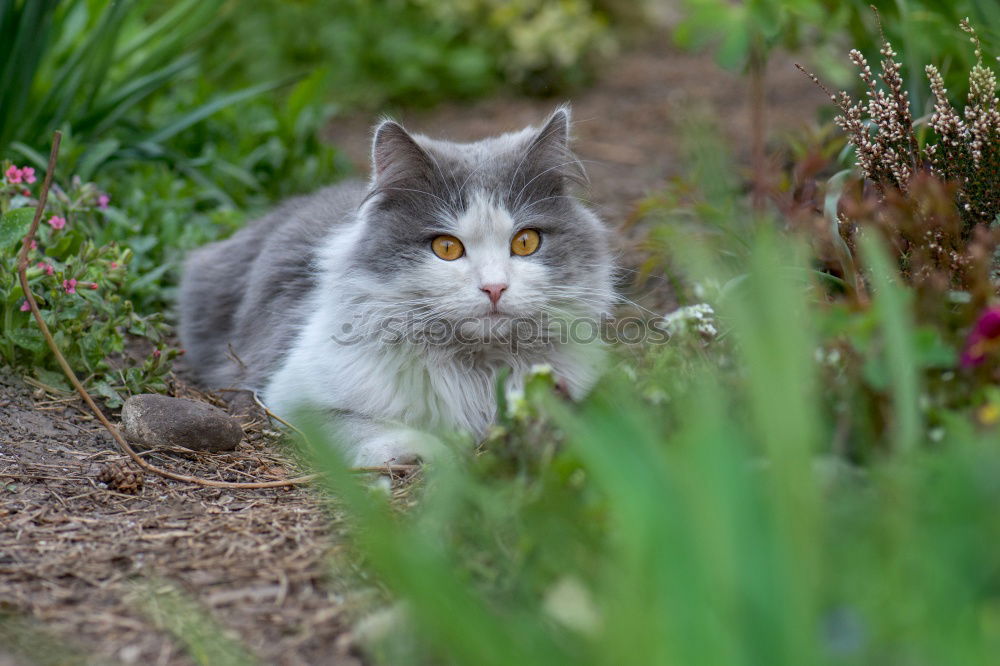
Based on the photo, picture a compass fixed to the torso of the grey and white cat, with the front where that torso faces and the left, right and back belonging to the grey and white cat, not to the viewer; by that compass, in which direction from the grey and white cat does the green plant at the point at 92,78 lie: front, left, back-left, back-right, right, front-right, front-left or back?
back

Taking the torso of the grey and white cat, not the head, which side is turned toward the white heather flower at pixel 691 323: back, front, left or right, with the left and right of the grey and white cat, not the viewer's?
front

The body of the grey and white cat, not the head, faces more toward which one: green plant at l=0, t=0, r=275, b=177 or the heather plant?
the heather plant

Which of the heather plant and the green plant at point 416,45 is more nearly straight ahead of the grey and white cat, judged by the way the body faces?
the heather plant

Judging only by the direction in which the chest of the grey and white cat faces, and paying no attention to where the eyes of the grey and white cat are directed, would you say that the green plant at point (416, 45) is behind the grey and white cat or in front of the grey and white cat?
behind

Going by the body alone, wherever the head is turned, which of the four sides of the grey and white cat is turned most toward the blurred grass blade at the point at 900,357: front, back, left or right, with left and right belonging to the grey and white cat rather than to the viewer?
front

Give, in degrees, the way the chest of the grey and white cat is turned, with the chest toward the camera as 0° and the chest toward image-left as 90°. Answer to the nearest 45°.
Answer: approximately 315°

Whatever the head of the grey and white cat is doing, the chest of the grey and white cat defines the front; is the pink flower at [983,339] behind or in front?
in front

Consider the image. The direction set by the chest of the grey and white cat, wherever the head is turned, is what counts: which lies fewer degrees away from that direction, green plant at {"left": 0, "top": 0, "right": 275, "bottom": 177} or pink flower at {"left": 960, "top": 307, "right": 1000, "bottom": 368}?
the pink flower

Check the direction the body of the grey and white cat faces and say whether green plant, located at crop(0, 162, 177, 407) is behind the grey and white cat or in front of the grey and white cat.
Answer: behind
